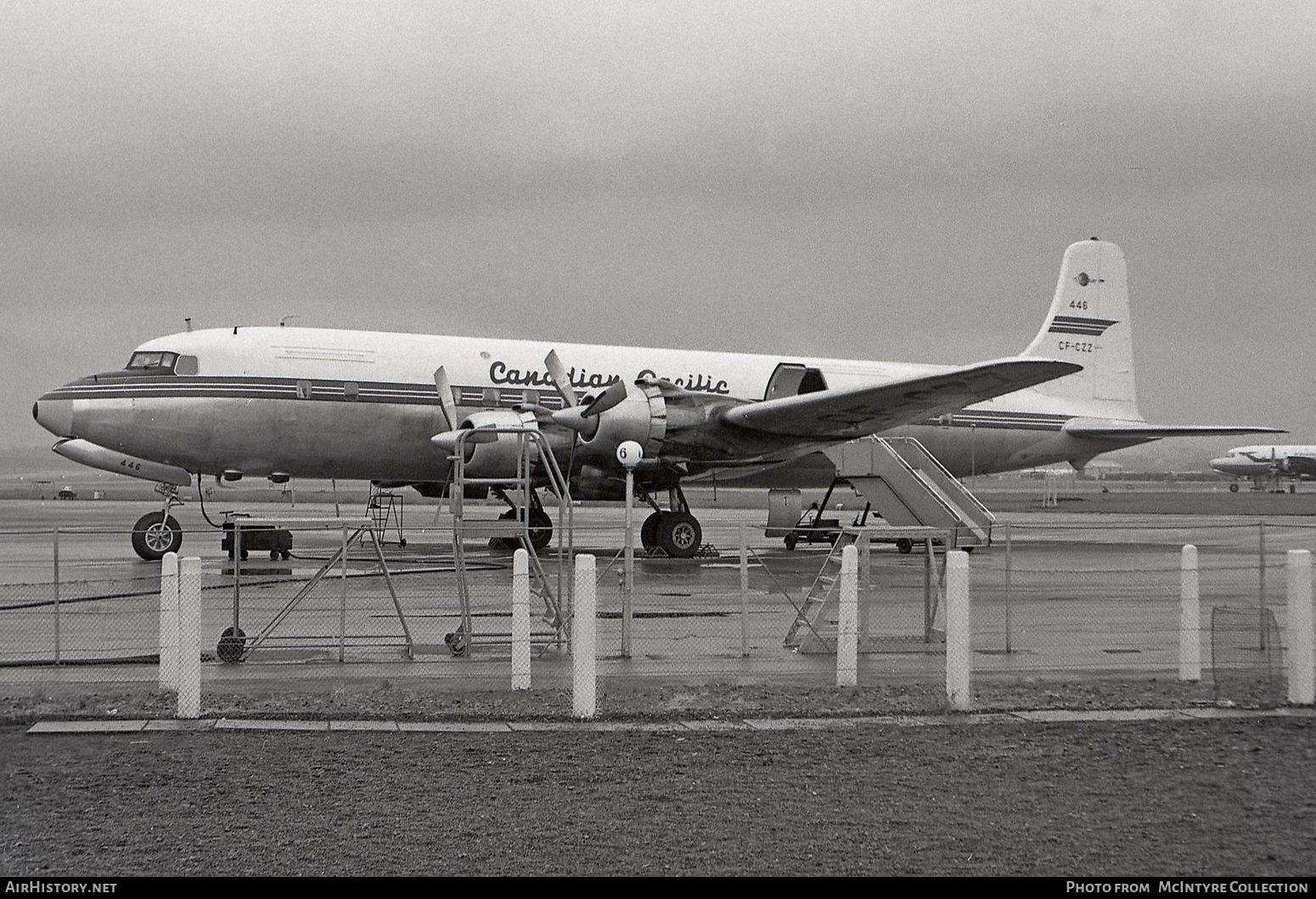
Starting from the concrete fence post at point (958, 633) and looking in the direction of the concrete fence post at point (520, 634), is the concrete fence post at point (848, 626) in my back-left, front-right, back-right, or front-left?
front-right

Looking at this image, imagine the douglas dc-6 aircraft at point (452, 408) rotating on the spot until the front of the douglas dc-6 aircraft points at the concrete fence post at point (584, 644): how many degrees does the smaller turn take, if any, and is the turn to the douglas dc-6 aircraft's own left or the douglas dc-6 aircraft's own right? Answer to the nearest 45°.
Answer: approximately 45° to the douglas dc-6 aircraft's own left

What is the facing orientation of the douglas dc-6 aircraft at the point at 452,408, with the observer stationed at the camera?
facing the viewer and to the left of the viewer

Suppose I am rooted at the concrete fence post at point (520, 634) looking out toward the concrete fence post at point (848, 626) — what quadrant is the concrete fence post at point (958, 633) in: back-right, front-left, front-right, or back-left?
front-right

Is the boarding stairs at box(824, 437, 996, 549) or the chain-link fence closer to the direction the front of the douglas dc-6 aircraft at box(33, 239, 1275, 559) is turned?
the chain-link fence

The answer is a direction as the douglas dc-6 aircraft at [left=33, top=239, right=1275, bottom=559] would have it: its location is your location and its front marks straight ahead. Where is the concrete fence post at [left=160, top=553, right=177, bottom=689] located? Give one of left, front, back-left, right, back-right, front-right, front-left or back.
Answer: front-left

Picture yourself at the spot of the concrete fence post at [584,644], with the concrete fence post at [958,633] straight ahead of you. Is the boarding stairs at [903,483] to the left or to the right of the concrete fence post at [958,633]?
left

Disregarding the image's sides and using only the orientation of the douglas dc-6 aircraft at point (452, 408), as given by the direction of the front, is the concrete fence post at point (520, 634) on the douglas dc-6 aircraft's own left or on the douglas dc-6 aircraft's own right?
on the douglas dc-6 aircraft's own left

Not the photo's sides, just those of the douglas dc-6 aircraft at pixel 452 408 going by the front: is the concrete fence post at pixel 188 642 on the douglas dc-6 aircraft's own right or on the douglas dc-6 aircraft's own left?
on the douglas dc-6 aircraft's own left
